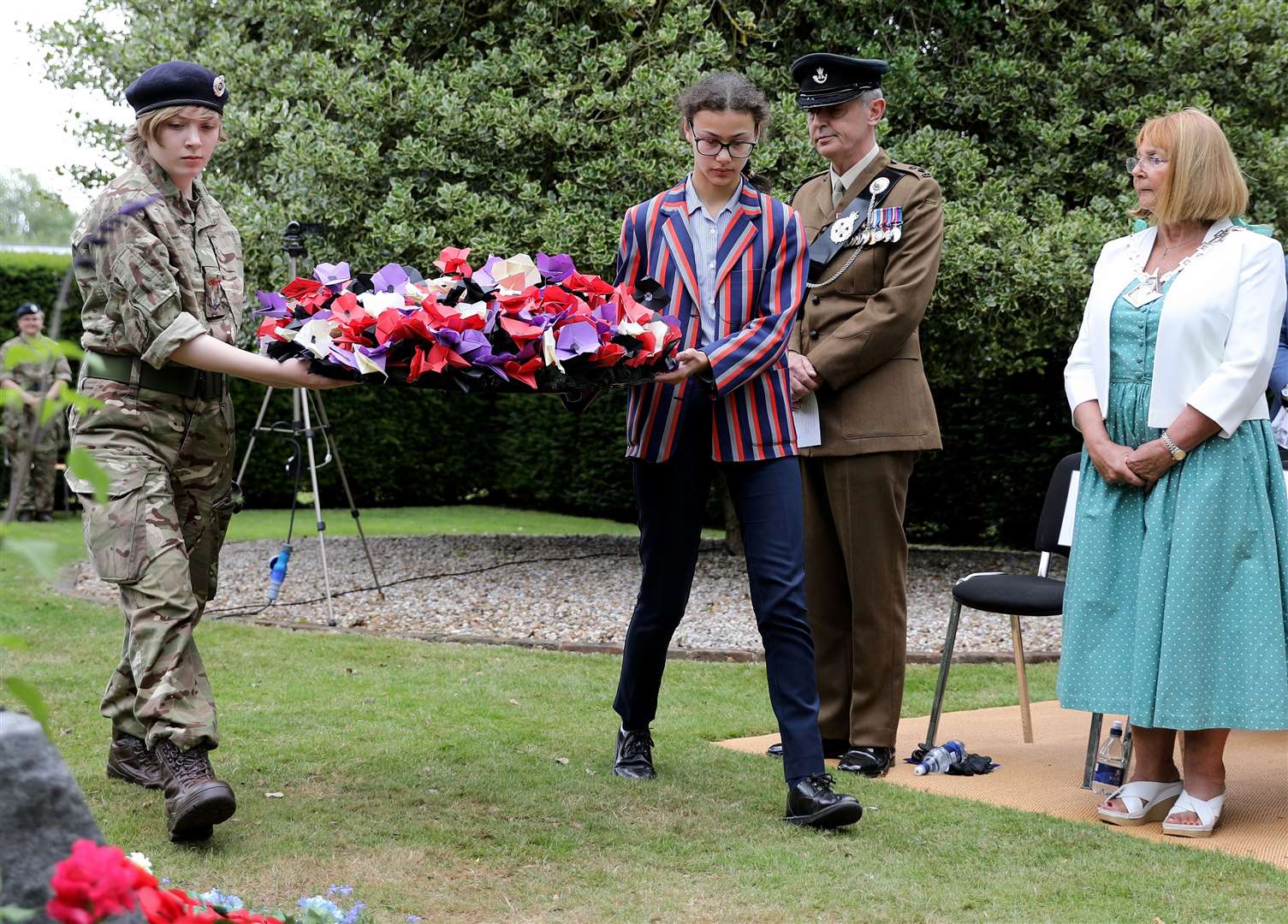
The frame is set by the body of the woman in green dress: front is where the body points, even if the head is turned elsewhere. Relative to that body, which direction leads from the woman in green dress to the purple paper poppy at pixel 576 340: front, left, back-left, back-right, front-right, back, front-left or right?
front

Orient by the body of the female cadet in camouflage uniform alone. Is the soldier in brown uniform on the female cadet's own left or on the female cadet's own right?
on the female cadet's own left

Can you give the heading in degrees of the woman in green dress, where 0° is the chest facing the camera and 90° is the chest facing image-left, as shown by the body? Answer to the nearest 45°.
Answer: approximately 45°

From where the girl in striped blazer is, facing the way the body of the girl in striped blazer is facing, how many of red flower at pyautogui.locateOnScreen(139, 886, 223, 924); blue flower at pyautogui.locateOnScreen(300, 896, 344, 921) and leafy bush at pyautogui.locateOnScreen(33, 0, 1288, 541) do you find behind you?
1

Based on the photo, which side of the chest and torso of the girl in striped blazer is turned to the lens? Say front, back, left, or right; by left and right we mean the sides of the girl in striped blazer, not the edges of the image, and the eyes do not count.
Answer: front

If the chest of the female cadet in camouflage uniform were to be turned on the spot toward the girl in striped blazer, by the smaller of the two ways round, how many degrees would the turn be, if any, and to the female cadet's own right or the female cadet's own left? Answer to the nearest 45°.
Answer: approximately 45° to the female cadet's own left

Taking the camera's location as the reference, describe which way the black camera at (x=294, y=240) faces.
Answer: facing the viewer

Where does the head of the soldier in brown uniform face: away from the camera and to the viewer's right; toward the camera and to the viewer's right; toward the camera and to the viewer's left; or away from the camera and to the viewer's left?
toward the camera and to the viewer's left

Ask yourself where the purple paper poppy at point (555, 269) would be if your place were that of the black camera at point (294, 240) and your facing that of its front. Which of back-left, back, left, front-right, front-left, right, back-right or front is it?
front

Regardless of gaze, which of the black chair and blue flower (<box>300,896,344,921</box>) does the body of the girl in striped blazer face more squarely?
the blue flower

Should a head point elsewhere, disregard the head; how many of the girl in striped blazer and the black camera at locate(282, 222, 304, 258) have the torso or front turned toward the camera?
2
